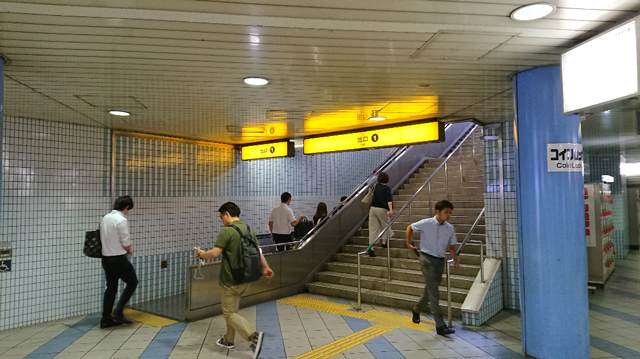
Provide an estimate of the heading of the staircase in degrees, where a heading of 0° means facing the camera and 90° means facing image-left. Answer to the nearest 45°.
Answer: approximately 45°

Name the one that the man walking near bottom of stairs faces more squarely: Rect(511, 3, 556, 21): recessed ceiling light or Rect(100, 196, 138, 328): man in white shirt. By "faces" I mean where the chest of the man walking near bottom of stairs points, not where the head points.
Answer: the recessed ceiling light

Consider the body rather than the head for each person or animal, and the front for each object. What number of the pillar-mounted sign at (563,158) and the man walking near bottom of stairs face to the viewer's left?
0

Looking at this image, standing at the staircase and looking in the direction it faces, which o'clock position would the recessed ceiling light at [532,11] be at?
The recessed ceiling light is roughly at 10 o'clock from the staircase.

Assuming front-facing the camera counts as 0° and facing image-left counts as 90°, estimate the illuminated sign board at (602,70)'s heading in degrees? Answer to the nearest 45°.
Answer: approximately 45°

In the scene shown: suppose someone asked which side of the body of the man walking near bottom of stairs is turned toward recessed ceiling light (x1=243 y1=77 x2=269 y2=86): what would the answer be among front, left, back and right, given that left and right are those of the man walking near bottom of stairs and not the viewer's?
right

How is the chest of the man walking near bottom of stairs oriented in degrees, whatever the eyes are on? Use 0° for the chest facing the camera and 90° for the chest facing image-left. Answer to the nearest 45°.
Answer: approximately 315°
